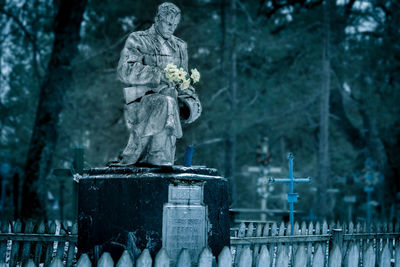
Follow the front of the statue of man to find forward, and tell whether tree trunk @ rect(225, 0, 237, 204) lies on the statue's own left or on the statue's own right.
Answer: on the statue's own left

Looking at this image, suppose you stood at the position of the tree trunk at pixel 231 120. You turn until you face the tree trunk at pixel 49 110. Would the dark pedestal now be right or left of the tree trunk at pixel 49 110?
left

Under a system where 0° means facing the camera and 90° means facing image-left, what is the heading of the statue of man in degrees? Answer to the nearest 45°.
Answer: approximately 315°

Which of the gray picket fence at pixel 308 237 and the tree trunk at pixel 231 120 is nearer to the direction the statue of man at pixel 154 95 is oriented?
the gray picket fence

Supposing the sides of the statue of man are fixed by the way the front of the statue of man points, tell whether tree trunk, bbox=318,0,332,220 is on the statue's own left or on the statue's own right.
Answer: on the statue's own left
